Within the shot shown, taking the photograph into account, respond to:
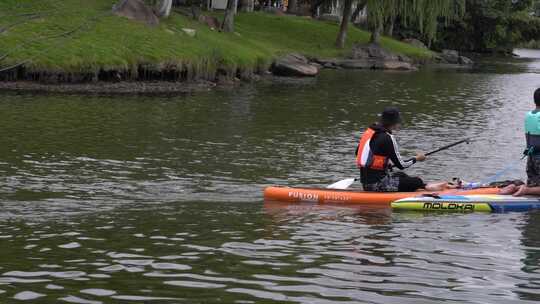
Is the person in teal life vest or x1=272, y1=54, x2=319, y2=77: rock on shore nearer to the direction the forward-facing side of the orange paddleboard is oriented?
the person in teal life vest

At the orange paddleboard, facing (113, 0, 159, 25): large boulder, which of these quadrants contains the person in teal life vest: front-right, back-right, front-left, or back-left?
back-right

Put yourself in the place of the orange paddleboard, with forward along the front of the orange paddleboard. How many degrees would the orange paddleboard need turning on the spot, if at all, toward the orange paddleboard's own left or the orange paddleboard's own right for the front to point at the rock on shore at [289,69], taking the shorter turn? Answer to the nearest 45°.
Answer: approximately 90° to the orange paddleboard's own left

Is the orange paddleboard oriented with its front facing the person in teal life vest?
yes

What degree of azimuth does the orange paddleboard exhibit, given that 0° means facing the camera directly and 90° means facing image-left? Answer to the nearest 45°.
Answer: approximately 270°

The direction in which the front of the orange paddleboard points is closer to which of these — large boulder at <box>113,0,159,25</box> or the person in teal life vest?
the person in teal life vest

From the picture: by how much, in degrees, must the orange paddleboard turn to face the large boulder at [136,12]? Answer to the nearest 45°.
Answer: approximately 135° to its left

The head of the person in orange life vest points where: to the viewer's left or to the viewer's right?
to the viewer's right
